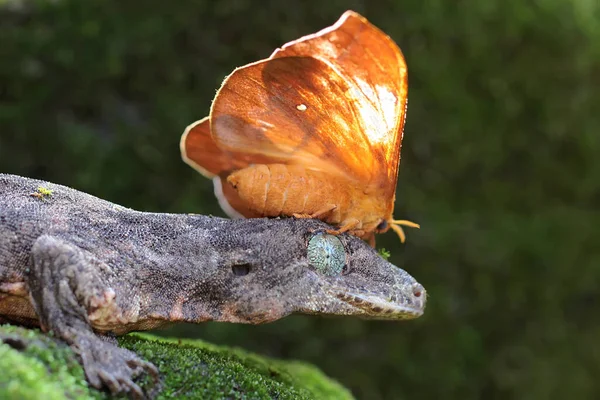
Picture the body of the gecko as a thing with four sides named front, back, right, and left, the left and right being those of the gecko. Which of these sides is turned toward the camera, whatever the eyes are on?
right

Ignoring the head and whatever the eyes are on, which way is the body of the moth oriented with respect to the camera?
to the viewer's right
